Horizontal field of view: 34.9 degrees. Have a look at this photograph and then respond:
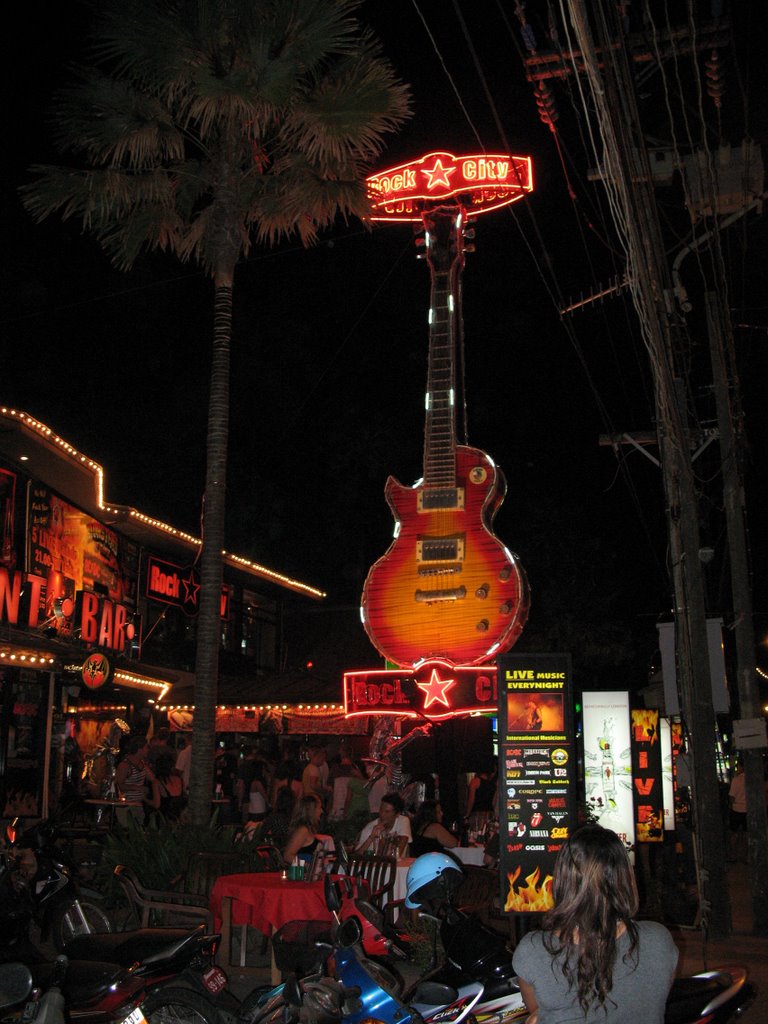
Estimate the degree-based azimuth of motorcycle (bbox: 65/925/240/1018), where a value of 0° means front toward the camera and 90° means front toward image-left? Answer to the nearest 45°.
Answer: approximately 135°

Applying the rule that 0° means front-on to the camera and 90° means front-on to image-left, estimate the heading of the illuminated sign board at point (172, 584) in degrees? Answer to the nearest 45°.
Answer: approximately 315°

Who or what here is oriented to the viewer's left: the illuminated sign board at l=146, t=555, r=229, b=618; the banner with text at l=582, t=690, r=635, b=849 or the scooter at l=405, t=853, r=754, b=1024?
the scooter

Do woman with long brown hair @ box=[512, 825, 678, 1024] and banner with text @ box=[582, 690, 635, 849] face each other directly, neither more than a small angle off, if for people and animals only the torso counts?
yes

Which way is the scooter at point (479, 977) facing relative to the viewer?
to the viewer's left

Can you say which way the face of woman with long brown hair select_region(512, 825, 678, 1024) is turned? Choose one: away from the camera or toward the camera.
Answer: away from the camera

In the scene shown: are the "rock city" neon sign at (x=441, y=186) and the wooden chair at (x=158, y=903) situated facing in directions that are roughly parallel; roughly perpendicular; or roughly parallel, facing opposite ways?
roughly perpendicular

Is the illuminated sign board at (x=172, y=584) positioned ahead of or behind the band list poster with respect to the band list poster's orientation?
behind
